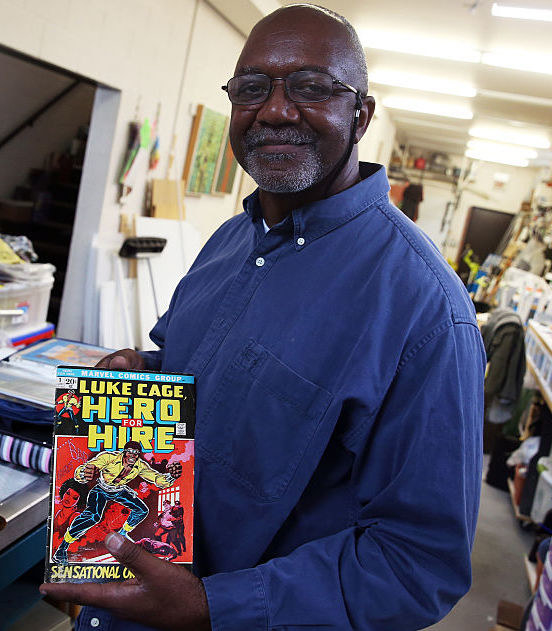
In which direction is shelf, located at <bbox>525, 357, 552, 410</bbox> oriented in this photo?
to the viewer's left

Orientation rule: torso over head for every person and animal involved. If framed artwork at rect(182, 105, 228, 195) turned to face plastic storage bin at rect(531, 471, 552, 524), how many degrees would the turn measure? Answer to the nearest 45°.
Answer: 0° — it already faces it

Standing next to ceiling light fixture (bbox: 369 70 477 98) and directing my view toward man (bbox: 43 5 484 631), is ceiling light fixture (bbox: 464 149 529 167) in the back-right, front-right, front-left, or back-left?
back-left

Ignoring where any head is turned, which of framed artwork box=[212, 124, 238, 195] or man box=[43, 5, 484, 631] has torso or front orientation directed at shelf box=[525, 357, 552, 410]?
the framed artwork

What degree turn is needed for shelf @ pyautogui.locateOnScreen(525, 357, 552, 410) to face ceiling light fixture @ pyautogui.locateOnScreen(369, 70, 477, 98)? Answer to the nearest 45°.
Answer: approximately 45° to its right

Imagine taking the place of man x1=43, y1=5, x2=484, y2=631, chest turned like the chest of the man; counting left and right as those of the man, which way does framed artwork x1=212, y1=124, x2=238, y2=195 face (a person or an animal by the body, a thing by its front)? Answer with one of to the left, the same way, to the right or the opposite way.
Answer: to the left

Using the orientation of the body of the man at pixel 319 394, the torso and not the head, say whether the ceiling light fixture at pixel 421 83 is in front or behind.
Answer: behind

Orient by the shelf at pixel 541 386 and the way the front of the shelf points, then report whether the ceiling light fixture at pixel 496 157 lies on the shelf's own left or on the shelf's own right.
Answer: on the shelf's own right

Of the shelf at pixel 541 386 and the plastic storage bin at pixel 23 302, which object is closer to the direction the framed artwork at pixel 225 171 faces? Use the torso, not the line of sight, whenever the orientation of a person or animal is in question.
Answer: the shelf

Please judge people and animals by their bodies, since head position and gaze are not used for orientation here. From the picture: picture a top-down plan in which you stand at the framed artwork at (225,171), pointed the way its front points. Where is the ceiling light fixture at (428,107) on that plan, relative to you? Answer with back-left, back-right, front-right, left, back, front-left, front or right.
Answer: left

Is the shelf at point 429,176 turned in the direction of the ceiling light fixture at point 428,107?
yes

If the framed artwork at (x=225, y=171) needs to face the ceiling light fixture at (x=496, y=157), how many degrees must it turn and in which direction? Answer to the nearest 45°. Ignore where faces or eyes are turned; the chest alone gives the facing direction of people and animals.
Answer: approximately 90° to its left

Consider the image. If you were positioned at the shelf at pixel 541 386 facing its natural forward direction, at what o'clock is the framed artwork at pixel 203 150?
The framed artwork is roughly at 12 o'clock from the shelf.

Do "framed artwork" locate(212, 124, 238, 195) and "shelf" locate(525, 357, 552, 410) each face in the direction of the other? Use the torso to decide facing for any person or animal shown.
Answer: yes
